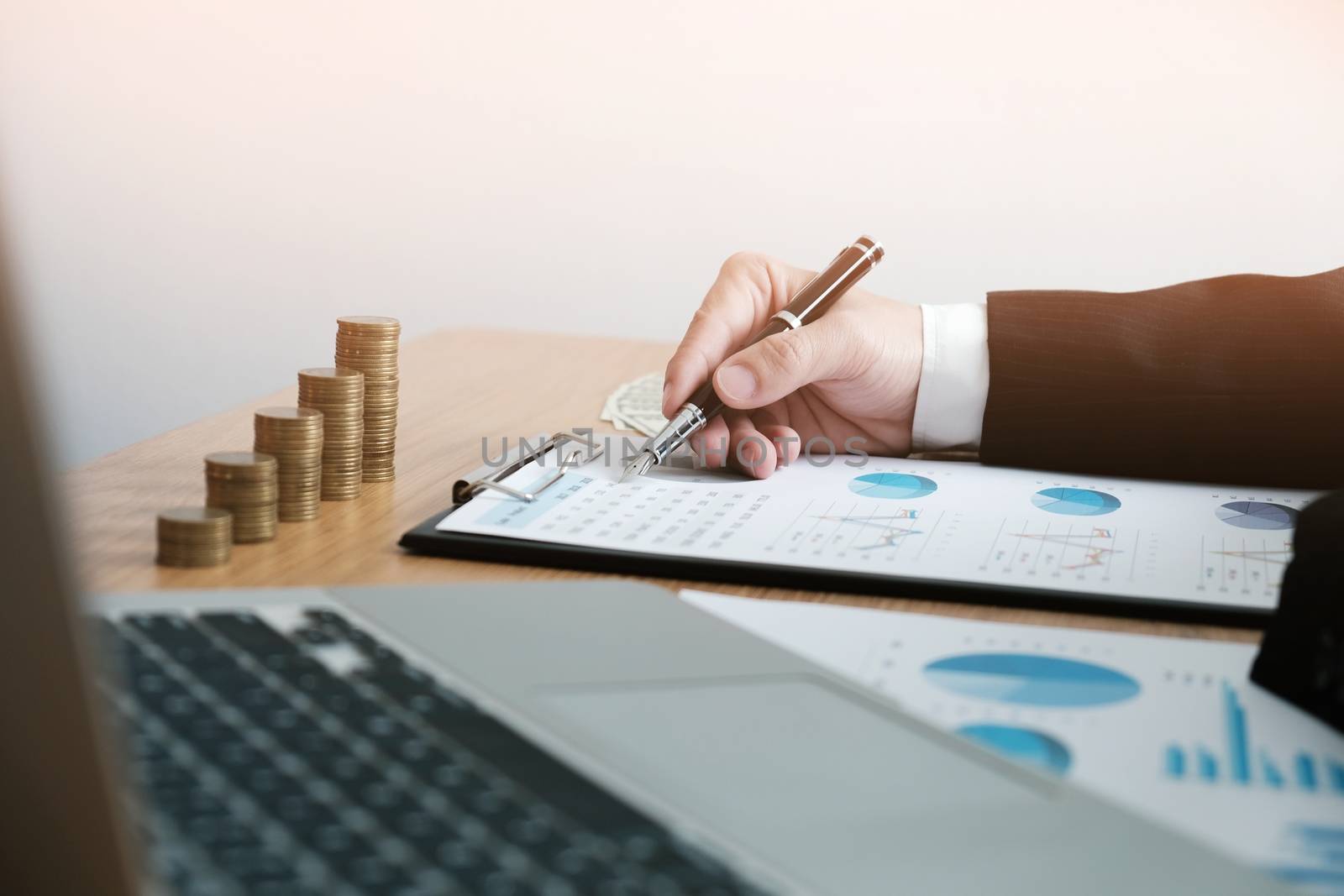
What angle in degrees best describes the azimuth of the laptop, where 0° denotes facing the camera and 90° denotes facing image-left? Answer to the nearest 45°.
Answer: approximately 270°

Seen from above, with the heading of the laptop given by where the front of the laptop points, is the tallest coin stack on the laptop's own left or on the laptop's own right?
on the laptop's own left
